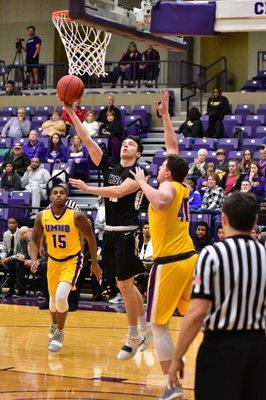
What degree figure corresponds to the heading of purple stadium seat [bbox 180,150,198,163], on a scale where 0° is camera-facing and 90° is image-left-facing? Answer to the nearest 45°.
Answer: approximately 0°

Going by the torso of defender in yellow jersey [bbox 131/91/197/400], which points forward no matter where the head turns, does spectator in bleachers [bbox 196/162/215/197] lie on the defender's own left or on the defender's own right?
on the defender's own right

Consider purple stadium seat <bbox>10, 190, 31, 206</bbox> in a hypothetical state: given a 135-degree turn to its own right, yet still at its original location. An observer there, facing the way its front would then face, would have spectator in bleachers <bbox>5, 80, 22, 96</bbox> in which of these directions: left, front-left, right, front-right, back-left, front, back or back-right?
front-right

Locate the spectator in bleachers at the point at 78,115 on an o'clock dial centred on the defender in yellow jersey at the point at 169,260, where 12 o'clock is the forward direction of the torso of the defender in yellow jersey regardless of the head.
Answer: The spectator in bleachers is roughly at 1 o'clock from the defender in yellow jersey.

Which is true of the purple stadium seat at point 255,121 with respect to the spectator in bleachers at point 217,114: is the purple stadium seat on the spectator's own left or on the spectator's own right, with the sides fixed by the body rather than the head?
on the spectator's own left

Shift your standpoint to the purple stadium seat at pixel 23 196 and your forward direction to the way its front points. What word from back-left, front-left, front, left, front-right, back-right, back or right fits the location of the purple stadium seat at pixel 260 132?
left

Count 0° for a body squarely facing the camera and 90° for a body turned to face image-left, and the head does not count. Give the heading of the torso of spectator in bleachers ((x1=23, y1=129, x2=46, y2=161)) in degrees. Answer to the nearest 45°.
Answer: approximately 0°

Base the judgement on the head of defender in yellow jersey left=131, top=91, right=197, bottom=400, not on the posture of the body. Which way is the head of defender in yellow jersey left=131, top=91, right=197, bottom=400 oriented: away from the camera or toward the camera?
away from the camera

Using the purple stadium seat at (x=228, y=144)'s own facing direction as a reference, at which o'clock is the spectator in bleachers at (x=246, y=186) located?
The spectator in bleachers is roughly at 12 o'clock from the purple stadium seat.
